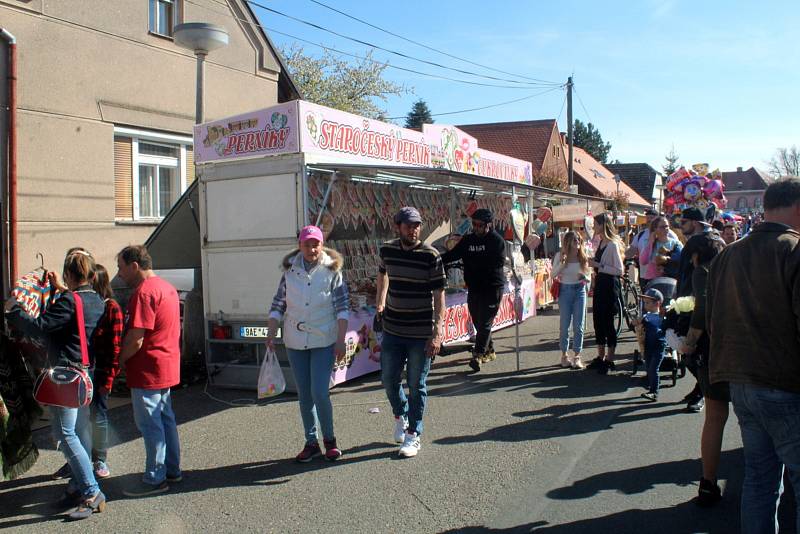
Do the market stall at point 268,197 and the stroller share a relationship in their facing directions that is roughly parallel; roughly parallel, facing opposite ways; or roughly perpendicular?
roughly perpendicular

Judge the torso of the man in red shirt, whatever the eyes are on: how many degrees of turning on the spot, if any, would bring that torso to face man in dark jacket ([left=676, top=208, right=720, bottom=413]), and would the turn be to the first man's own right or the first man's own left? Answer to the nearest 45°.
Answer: approximately 180°

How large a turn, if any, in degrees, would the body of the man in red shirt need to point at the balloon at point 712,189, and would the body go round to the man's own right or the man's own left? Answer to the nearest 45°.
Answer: approximately 135° to the man's own right

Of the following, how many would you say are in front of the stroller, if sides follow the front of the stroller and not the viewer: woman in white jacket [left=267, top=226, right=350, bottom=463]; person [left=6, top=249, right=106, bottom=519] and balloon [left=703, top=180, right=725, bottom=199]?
2

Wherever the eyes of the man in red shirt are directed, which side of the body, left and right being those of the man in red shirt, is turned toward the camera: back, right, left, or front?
left

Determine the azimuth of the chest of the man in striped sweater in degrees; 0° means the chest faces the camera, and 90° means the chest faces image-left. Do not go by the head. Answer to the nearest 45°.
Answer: approximately 0°

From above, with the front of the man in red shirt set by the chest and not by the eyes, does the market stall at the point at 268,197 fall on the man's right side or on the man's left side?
on the man's right side

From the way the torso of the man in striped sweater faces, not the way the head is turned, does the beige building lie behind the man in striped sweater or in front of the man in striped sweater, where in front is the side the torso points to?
behind

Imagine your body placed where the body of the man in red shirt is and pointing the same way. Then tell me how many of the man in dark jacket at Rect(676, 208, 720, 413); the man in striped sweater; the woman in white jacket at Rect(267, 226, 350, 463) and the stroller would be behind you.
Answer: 4

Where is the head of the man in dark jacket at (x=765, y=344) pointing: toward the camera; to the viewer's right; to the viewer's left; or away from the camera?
away from the camera

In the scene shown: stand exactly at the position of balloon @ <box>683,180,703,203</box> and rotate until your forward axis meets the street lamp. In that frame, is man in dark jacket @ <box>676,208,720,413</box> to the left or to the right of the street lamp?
left

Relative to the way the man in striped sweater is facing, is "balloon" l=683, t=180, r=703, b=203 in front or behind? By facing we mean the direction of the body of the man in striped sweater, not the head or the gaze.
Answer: behind

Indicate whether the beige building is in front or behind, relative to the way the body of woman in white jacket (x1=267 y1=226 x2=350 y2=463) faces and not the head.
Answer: behind
